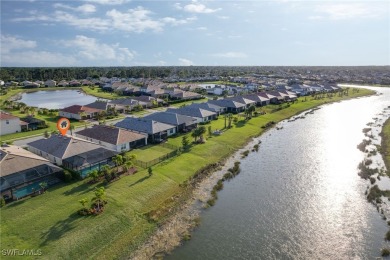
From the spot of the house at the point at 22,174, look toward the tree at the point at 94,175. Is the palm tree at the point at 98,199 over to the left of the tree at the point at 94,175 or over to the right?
right

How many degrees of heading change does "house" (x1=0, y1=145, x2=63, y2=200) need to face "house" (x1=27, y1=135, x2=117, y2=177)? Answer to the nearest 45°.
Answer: approximately 90° to its right

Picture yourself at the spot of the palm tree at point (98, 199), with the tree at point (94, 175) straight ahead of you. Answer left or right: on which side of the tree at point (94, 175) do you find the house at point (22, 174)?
left

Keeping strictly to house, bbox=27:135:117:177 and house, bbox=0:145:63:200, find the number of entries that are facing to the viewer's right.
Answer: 0

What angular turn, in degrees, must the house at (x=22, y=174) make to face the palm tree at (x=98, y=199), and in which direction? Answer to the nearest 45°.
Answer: approximately 180°

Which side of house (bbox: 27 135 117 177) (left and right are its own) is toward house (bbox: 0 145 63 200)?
left

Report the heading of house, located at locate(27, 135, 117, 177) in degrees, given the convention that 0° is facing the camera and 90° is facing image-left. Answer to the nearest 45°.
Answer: approximately 135°

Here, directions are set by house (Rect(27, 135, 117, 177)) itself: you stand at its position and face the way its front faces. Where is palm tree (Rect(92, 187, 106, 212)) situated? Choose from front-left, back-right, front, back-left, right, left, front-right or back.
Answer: back-left

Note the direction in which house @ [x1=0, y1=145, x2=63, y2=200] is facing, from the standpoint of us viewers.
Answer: facing away from the viewer and to the left of the viewer

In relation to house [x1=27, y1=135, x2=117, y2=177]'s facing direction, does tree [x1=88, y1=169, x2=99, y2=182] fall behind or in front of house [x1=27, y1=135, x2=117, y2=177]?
behind

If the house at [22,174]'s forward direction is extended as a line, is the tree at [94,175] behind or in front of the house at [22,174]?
behind
